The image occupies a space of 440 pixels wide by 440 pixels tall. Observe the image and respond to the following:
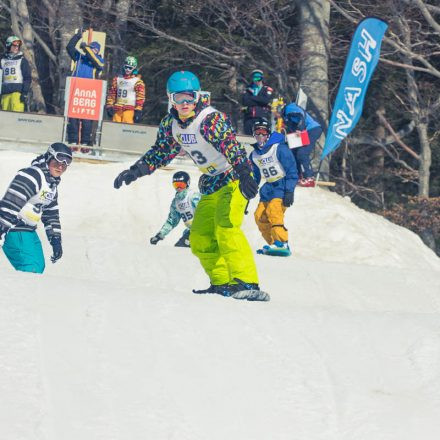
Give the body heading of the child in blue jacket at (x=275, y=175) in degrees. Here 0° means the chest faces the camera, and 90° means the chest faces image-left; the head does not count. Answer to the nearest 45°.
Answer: approximately 45°

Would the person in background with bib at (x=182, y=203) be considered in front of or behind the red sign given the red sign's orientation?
in front

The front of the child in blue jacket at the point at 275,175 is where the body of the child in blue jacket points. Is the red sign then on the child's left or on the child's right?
on the child's right

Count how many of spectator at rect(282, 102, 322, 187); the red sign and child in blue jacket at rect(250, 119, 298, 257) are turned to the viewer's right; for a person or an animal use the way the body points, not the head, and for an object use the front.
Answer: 0

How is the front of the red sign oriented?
toward the camera

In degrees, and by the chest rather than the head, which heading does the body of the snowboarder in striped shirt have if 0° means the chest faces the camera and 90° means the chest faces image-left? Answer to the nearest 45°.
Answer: approximately 315°

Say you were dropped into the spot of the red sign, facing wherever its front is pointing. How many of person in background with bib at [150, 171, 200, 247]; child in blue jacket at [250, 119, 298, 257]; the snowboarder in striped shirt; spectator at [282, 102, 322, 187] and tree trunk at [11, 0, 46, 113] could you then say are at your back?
1

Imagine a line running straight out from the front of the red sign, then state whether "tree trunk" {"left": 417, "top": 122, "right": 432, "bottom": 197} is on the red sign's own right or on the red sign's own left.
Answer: on the red sign's own left

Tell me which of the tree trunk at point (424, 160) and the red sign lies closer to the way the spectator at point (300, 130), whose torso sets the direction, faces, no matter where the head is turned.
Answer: the red sign

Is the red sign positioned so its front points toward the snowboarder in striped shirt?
yes

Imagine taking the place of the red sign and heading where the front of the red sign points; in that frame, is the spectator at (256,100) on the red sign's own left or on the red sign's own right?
on the red sign's own left

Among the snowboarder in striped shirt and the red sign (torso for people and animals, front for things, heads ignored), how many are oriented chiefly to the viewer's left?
0
